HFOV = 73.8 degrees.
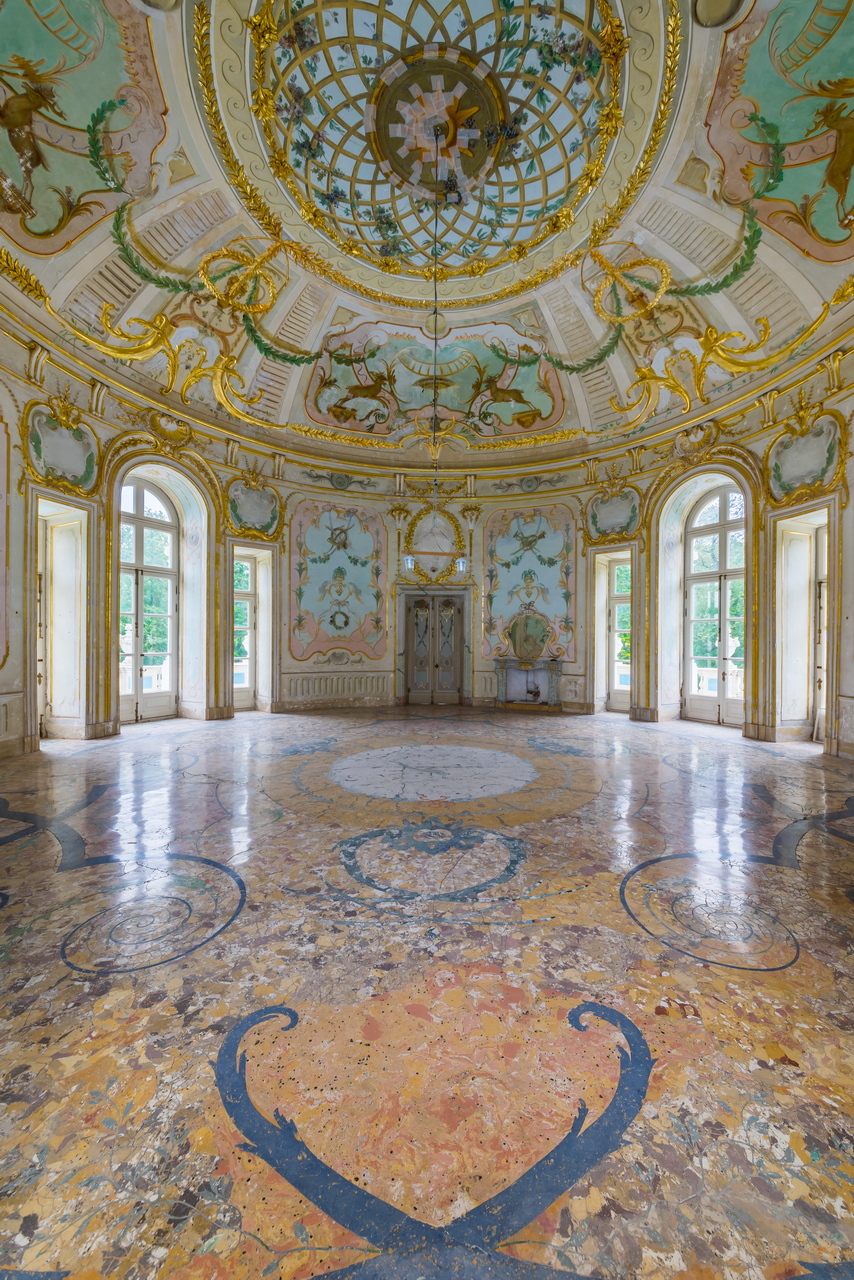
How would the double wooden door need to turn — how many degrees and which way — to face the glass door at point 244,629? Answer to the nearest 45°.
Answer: approximately 90° to its right

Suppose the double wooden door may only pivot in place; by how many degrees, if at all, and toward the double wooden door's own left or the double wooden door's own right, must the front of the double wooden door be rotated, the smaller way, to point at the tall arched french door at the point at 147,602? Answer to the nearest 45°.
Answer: approximately 45° to the double wooden door's own right

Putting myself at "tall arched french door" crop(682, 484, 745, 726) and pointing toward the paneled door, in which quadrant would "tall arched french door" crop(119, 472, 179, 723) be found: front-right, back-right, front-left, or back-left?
front-left

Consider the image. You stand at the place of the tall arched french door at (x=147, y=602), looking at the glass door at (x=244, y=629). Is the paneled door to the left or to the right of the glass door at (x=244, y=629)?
right

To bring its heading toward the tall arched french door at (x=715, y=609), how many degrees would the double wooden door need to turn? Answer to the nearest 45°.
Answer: approximately 45° to its left

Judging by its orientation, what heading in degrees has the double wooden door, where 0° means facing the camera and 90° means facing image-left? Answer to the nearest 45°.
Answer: approximately 0°
